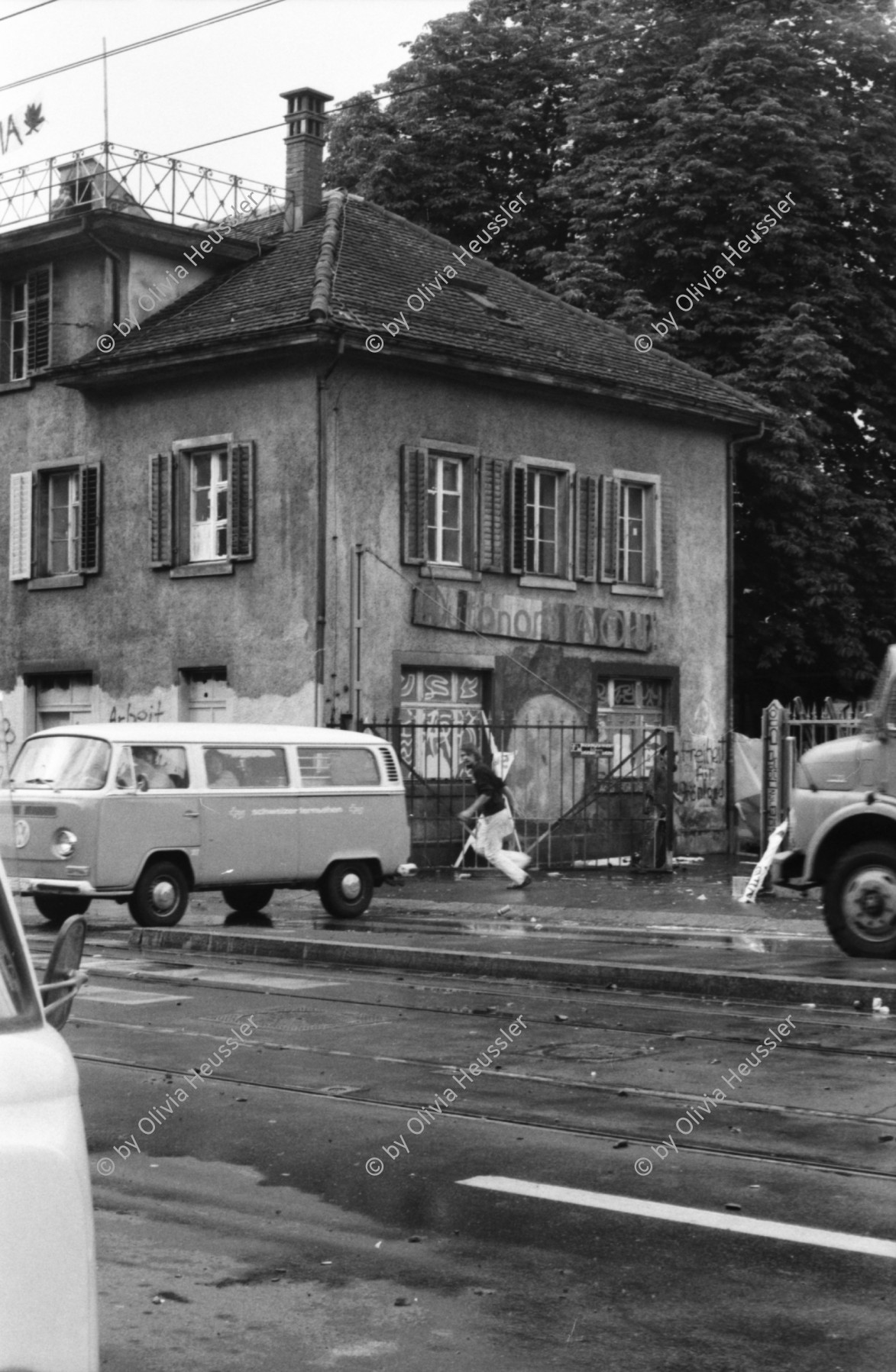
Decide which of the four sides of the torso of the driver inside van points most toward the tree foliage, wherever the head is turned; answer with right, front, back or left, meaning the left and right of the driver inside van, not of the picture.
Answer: back

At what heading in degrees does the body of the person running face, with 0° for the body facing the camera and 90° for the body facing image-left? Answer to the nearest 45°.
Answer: approximately 90°

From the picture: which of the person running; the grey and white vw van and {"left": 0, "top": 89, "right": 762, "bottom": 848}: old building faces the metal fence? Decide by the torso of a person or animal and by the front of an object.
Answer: the old building

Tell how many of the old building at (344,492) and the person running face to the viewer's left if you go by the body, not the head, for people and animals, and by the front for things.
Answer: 1

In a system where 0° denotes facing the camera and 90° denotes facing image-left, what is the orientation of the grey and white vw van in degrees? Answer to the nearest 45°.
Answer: approximately 45°

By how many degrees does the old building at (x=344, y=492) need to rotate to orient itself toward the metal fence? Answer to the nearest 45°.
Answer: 0° — it already faces it

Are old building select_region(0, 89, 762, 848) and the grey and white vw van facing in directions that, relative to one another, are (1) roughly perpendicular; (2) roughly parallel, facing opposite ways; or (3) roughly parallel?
roughly perpendicular

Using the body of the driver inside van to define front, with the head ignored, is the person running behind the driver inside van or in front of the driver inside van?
behind

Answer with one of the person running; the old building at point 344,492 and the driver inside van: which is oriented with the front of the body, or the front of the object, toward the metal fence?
the old building

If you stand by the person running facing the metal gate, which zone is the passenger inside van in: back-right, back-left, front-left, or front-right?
back-left
